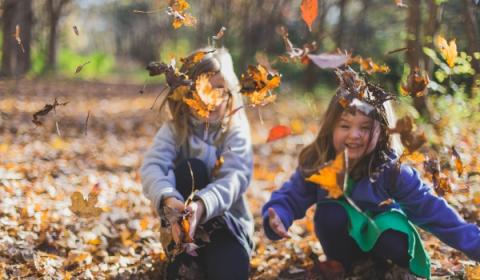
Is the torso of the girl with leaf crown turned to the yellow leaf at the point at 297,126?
no

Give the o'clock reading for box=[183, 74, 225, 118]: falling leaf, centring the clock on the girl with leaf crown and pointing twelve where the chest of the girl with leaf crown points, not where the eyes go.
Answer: The falling leaf is roughly at 2 o'clock from the girl with leaf crown.

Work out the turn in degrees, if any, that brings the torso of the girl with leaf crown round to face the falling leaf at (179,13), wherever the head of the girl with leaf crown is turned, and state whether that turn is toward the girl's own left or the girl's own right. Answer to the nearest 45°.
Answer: approximately 45° to the girl's own right

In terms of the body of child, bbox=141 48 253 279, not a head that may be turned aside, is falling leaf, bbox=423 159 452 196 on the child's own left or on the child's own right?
on the child's own left

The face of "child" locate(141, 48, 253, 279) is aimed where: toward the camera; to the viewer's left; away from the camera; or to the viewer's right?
toward the camera

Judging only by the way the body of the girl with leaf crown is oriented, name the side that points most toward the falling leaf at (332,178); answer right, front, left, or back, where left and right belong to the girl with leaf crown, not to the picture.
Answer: front

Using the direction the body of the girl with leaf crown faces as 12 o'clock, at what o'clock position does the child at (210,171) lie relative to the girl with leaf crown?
The child is roughly at 3 o'clock from the girl with leaf crown.

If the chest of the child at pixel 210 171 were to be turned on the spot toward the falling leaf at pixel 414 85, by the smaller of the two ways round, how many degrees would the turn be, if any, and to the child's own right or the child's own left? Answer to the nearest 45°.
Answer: approximately 45° to the child's own left

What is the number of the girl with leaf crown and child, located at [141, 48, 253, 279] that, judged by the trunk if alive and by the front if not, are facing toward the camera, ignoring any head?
2

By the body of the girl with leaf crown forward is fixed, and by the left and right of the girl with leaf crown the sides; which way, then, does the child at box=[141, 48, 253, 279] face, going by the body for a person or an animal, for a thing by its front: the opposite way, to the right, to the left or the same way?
the same way

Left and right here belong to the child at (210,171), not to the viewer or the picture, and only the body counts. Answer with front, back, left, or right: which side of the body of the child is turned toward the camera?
front

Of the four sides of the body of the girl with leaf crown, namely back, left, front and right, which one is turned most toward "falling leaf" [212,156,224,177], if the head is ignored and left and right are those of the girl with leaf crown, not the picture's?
right

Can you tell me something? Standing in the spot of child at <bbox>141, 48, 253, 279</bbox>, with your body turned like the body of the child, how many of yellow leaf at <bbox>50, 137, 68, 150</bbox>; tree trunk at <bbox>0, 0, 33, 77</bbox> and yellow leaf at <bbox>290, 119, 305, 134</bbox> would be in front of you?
0
